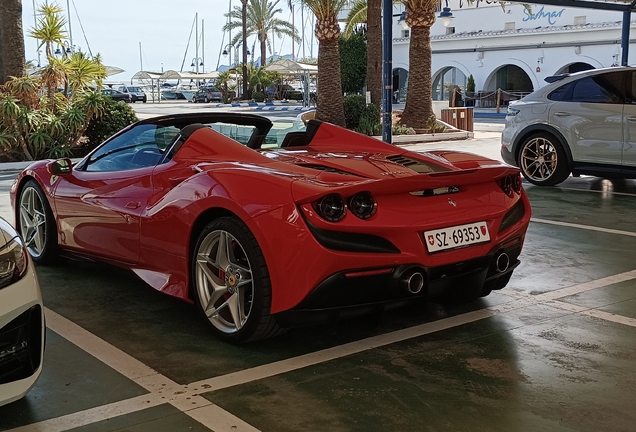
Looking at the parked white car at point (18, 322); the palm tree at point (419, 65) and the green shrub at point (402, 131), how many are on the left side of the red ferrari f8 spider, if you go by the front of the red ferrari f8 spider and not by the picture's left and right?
1

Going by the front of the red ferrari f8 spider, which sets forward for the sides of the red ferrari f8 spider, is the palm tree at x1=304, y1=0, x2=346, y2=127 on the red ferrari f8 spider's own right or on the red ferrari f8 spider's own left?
on the red ferrari f8 spider's own right

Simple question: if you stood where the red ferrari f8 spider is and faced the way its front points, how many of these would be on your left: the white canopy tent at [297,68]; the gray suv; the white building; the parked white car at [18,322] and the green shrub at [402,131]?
1

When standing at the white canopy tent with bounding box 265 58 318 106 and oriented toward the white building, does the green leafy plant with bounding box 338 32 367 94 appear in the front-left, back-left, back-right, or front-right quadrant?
front-right

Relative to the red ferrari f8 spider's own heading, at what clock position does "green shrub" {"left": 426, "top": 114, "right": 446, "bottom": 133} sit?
The green shrub is roughly at 2 o'clock from the red ferrari f8 spider.

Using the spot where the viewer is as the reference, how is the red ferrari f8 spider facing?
facing away from the viewer and to the left of the viewer

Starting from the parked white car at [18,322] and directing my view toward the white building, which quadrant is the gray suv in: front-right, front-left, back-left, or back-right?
front-right

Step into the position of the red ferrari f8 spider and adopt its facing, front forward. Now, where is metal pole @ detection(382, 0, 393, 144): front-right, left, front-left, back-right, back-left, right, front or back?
front-right

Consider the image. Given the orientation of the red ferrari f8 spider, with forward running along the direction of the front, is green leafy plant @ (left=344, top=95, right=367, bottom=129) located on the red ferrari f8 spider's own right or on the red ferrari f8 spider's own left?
on the red ferrari f8 spider's own right

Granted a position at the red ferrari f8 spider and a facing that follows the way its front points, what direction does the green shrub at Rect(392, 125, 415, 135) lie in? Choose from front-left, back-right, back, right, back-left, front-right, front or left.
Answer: front-right

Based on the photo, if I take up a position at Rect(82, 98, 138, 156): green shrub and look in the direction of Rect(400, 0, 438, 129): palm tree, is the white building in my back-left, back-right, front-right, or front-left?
front-left

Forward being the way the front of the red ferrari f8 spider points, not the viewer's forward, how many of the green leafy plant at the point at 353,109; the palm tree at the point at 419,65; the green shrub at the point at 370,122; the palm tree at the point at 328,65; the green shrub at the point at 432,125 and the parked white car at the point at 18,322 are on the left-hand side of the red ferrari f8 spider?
1

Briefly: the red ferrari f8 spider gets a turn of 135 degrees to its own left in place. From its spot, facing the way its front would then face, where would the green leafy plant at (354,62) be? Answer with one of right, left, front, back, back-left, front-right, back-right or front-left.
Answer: back

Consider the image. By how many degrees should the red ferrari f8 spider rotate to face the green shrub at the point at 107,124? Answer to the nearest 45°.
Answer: approximately 45° to its right

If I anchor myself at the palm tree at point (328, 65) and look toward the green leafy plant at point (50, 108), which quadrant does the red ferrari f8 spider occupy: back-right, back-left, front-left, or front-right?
front-left

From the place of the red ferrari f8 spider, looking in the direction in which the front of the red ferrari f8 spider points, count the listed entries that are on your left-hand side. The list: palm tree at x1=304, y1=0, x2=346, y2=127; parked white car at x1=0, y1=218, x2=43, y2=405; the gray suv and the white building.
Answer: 1

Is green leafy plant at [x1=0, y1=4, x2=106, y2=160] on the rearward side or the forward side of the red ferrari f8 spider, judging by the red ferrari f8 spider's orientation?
on the forward side
